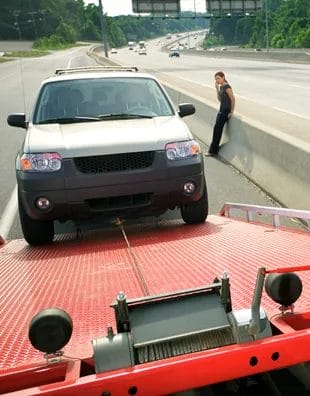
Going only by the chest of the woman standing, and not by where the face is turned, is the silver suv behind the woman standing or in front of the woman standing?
in front

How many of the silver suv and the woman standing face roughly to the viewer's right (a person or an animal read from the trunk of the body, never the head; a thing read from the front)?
0

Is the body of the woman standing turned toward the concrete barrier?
no

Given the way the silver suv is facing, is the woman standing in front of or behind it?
behind

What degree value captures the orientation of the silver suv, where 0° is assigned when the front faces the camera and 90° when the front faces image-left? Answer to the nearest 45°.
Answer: approximately 0°
